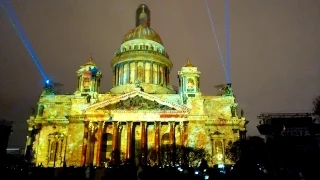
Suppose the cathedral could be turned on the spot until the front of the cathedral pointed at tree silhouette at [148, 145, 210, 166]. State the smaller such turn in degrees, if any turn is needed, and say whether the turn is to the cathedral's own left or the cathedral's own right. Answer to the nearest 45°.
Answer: approximately 45° to the cathedral's own left

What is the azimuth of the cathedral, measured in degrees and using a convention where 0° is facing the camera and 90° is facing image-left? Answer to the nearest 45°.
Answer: approximately 0°
